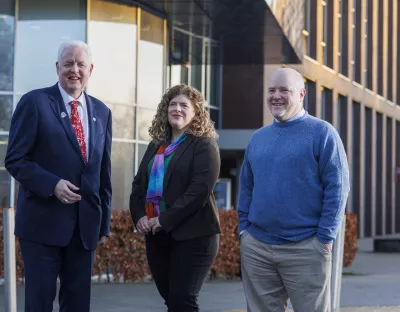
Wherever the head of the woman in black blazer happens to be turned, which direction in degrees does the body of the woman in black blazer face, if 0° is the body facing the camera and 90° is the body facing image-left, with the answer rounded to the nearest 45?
approximately 45°

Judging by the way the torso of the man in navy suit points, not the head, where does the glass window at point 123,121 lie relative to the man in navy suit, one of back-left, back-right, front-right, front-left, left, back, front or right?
back-left

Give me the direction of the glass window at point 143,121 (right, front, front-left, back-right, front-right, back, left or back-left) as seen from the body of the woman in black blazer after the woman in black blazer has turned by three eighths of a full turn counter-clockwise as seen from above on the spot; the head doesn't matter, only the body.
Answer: left

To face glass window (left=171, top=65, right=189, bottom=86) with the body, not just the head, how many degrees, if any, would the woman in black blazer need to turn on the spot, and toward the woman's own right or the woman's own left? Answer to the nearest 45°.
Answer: approximately 135° to the woman's own right

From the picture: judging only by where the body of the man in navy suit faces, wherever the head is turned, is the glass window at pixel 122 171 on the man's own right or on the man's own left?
on the man's own left

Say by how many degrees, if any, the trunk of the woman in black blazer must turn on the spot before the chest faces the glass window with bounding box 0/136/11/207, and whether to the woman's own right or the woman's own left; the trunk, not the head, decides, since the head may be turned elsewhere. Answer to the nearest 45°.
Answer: approximately 135° to the woman's own right

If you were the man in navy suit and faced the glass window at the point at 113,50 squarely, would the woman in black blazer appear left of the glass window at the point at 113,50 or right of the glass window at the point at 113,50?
right

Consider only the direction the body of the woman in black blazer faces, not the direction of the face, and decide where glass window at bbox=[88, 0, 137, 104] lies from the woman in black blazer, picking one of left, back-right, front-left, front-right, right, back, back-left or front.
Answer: back-right

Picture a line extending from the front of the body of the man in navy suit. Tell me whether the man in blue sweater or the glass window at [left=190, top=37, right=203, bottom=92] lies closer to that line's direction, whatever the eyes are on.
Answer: the man in blue sweater
